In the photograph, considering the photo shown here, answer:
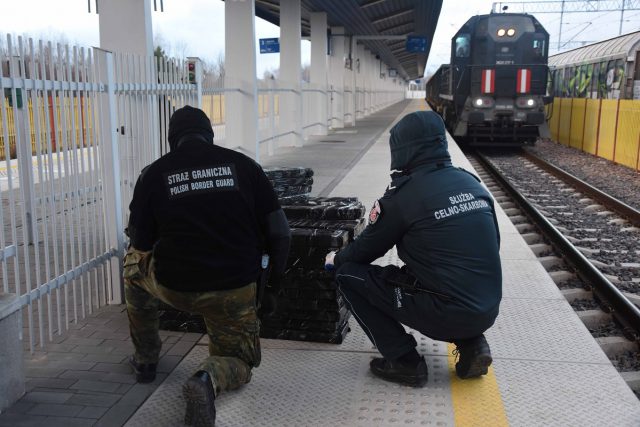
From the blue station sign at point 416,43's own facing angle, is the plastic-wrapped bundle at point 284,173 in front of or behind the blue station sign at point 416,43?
in front

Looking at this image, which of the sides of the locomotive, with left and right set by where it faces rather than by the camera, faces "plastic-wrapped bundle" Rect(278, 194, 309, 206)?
front

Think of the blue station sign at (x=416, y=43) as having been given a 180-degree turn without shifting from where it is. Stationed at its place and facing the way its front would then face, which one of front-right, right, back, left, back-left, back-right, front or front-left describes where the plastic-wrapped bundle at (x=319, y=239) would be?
back

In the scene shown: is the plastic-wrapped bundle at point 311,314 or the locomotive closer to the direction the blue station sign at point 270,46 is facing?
the plastic-wrapped bundle

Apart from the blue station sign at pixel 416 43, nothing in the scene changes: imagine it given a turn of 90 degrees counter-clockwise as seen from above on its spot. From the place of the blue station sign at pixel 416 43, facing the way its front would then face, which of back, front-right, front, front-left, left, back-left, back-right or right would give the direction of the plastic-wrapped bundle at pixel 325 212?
right

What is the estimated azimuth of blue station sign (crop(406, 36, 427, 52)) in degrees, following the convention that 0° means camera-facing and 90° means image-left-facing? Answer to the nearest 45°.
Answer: approximately 0°

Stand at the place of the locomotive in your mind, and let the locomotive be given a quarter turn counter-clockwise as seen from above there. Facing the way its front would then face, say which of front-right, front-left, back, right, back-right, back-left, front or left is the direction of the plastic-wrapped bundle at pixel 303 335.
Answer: right

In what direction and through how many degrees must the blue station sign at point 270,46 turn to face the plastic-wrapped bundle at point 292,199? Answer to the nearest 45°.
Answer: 0° — it already faces it

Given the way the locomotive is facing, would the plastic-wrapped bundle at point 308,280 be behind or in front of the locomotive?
in front

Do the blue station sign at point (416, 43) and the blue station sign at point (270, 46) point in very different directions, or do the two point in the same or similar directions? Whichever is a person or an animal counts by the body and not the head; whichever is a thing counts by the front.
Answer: same or similar directions

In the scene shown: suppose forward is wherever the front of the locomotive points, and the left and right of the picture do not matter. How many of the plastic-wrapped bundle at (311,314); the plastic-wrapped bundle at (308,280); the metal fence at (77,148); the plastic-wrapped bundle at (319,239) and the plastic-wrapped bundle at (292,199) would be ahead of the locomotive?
5

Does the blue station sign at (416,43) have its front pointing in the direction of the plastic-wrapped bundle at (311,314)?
yes

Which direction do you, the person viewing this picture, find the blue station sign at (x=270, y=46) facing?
facing the viewer

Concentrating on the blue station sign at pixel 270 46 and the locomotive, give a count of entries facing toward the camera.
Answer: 2

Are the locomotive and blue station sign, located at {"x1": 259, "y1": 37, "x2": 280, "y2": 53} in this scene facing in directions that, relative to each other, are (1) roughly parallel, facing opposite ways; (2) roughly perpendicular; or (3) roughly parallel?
roughly parallel

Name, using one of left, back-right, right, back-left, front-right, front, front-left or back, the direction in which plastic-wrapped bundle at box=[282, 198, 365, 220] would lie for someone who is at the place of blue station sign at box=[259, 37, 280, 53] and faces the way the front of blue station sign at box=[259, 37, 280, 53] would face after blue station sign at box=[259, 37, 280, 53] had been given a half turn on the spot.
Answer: back

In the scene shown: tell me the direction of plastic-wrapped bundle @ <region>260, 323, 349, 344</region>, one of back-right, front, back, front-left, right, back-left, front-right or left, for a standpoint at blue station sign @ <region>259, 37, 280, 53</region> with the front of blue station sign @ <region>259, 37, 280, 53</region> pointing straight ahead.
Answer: front

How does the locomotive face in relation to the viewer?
toward the camera
